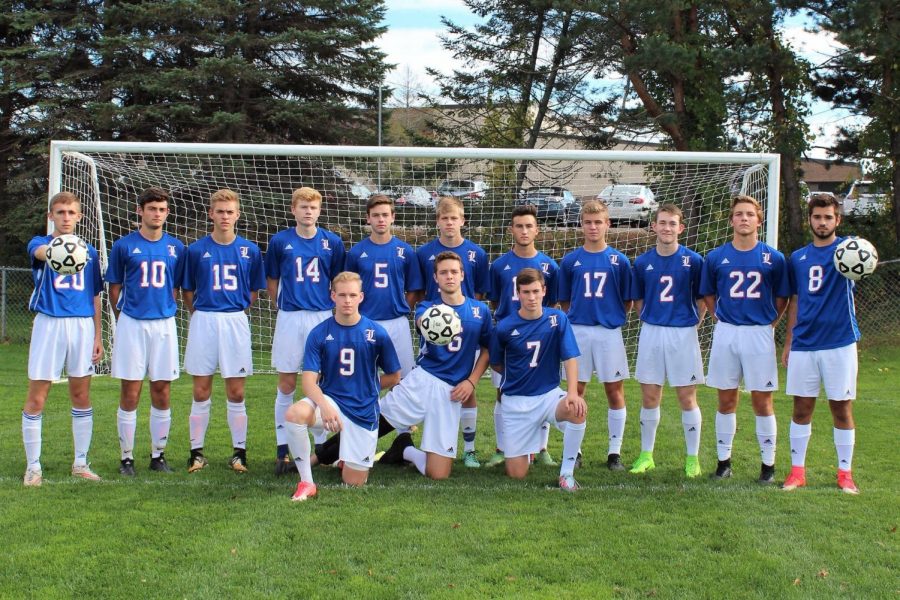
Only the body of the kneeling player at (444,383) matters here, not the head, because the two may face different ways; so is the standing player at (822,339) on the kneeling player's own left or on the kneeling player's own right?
on the kneeling player's own left

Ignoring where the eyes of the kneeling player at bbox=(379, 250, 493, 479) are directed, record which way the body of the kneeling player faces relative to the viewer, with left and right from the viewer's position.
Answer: facing the viewer

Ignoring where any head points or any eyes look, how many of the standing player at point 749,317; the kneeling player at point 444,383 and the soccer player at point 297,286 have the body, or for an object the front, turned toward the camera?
3

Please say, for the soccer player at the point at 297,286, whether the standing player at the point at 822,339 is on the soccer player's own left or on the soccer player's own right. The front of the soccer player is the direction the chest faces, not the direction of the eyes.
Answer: on the soccer player's own left

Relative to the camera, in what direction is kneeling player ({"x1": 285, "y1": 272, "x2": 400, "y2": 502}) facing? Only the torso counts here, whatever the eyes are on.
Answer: toward the camera

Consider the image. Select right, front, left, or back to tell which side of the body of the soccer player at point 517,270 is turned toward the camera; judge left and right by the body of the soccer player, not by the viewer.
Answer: front

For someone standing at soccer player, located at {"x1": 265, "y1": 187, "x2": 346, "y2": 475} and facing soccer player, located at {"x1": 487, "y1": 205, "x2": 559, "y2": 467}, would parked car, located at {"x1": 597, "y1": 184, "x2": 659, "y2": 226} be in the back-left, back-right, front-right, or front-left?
front-left

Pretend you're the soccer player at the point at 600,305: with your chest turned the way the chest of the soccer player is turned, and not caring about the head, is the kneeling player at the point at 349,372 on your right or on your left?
on your right

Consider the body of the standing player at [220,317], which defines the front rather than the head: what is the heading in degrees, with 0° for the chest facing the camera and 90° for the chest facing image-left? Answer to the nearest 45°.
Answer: approximately 0°

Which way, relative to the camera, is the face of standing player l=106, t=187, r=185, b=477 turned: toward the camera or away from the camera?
toward the camera

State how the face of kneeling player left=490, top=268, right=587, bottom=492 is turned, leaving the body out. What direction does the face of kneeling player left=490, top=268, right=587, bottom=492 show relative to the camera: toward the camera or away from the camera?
toward the camera

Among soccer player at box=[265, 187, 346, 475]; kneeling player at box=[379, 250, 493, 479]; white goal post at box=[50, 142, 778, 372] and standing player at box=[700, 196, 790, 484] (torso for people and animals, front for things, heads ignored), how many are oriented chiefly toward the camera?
4

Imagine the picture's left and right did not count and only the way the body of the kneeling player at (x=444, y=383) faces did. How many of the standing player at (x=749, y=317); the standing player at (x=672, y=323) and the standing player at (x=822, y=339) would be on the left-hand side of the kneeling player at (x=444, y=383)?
3

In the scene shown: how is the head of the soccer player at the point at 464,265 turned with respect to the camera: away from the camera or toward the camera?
toward the camera
